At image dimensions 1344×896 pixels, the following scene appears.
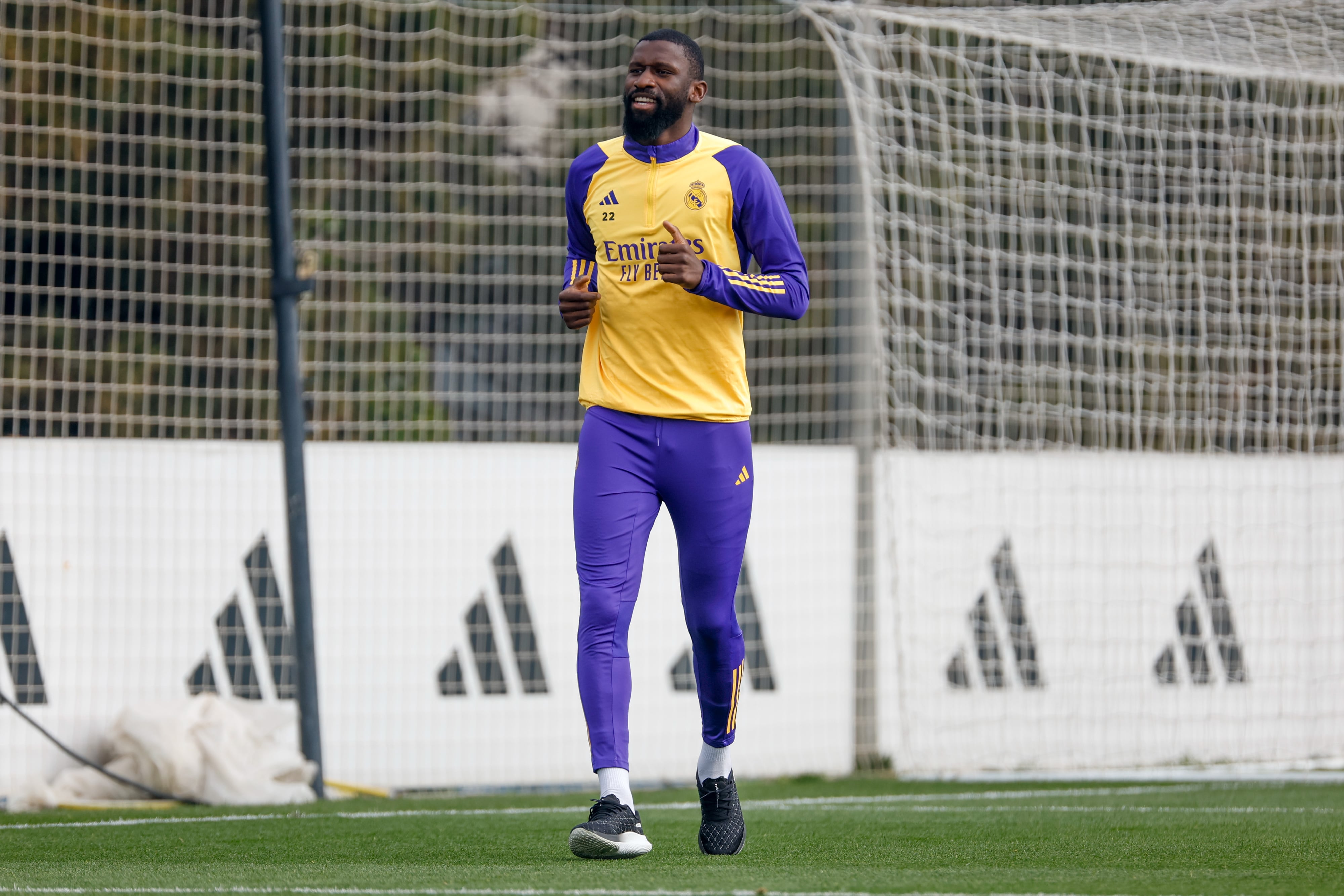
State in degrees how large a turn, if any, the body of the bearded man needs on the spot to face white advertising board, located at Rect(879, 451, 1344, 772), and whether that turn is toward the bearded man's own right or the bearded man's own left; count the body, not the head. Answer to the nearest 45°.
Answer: approximately 135° to the bearded man's own left

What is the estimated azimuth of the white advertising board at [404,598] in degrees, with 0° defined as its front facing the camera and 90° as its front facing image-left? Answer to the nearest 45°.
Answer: approximately 0°

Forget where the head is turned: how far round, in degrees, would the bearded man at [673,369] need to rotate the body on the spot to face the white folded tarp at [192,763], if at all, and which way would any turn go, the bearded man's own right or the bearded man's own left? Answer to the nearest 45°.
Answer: approximately 135° to the bearded man's own right

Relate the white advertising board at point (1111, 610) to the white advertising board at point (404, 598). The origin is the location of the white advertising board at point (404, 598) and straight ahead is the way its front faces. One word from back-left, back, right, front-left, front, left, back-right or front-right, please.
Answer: left

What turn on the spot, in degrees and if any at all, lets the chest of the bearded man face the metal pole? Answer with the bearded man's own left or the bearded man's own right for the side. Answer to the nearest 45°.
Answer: approximately 135° to the bearded man's own right

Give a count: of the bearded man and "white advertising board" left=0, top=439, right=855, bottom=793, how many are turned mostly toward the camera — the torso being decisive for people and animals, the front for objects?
2

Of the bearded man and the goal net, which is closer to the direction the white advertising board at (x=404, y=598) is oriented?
the bearded man

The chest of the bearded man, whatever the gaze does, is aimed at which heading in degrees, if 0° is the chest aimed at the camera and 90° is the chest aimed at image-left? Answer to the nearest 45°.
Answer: approximately 0°
